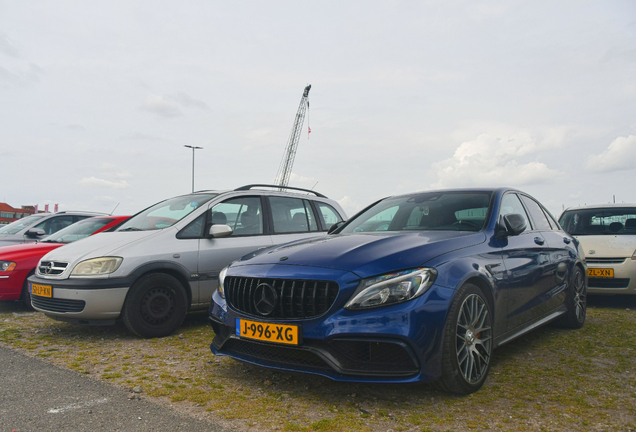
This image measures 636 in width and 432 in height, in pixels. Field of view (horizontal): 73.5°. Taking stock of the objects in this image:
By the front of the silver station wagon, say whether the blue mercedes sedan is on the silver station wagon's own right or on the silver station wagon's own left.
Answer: on the silver station wagon's own left

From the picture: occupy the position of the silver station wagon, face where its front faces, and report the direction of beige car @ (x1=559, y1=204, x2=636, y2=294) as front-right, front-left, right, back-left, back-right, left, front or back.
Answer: back-left

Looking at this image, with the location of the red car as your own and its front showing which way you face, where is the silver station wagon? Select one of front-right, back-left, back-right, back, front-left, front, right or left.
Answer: left

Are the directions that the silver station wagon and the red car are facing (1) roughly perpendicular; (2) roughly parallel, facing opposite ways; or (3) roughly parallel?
roughly parallel

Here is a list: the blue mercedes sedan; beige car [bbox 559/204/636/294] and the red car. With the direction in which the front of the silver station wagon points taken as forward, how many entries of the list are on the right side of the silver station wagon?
1

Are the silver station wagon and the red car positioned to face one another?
no

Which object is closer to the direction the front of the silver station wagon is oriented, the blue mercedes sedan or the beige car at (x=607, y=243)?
the blue mercedes sedan

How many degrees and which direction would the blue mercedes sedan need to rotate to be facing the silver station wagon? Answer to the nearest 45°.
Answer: approximately 90° to its right

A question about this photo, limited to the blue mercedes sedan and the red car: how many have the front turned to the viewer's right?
0

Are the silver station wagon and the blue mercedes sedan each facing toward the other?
no

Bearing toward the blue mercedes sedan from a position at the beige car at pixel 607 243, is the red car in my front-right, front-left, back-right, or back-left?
front-right

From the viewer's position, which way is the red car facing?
facing the viewer and to the left of the viewer

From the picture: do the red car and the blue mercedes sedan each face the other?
no

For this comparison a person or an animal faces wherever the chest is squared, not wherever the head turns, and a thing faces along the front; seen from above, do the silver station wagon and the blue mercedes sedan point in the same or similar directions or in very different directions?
same or similar directions

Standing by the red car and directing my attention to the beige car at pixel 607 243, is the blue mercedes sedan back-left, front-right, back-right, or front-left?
front-right

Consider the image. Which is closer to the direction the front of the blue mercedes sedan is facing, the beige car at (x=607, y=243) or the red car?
the red car

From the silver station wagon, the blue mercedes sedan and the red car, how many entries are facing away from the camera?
0

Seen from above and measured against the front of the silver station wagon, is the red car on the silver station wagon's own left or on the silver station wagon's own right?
on the silver station wagon's own right

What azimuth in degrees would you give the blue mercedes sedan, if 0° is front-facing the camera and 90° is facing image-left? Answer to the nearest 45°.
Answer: approximately 45°

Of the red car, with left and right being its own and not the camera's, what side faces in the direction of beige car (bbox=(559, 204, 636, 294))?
left

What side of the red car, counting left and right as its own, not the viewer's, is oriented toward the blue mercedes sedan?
left
